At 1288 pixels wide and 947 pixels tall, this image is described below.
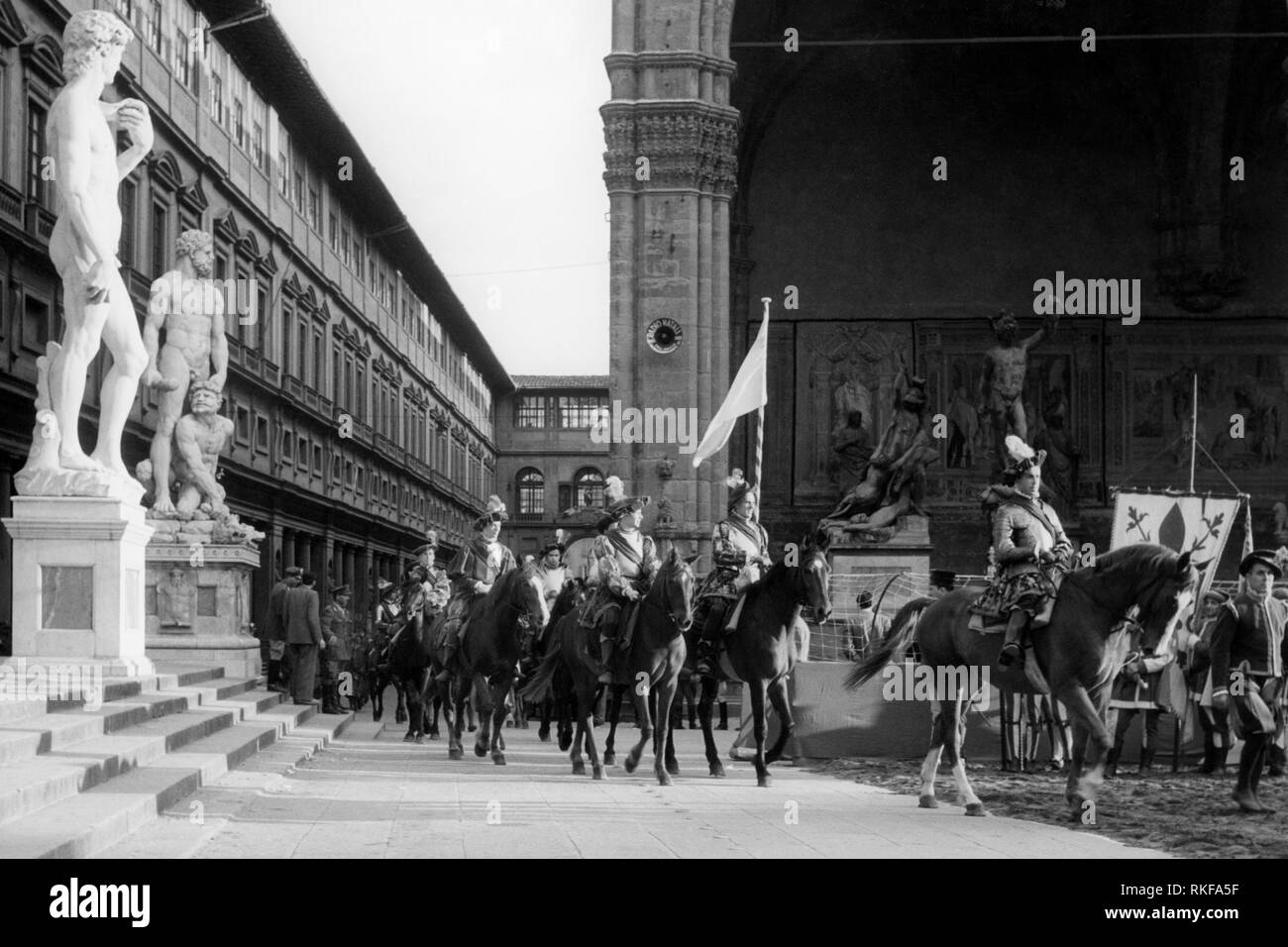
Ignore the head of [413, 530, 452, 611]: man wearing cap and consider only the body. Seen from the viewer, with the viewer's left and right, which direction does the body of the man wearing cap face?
facing the viewer and to the right of the viewer

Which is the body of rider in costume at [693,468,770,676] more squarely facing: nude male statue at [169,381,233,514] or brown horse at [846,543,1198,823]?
the brown horse

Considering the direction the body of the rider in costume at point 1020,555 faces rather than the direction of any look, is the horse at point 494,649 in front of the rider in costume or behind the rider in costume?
behind

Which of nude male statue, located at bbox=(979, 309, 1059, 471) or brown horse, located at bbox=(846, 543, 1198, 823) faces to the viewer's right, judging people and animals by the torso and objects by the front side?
the brown horse

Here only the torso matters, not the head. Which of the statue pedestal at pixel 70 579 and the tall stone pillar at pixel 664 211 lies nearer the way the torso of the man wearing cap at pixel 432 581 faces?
the statue pedestal

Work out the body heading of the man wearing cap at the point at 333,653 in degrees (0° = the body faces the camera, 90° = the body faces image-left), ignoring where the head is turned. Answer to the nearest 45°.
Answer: approximately 315°

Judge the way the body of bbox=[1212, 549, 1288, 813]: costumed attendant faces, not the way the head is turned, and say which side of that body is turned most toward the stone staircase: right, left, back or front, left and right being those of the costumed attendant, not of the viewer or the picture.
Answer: right

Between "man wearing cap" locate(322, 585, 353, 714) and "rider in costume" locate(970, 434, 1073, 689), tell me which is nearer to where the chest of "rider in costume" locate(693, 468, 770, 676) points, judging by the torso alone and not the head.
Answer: the rider in costume

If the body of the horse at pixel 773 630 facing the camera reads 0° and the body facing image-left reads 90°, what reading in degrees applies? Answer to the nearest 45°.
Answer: approximately 315°

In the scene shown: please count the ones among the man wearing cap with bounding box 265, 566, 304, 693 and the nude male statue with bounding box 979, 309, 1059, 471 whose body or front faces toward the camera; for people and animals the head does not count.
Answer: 1

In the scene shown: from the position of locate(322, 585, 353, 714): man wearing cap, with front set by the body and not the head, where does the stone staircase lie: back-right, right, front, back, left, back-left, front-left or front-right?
front-right
